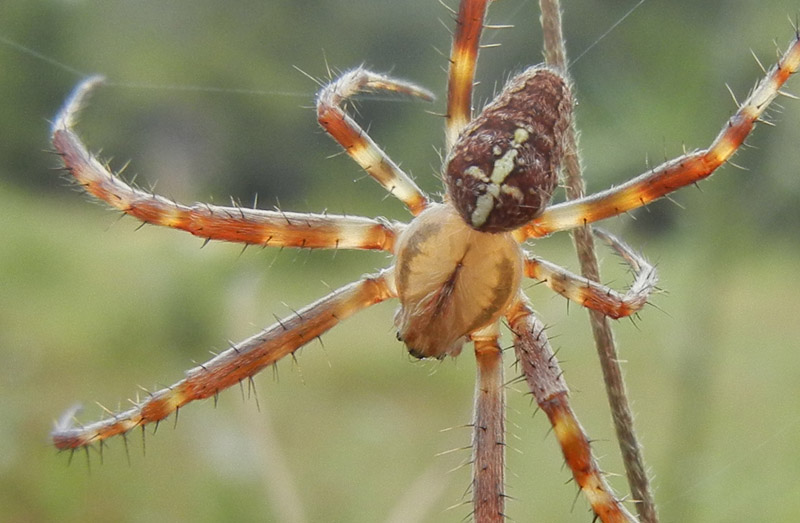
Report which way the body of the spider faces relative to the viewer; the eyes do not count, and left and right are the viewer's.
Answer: facing the viewer and to the left of the viewer
